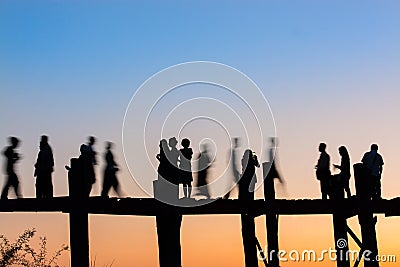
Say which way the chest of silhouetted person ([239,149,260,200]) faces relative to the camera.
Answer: to the viewer's right

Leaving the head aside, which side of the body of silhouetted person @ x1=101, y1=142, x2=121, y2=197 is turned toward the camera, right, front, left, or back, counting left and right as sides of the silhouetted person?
right

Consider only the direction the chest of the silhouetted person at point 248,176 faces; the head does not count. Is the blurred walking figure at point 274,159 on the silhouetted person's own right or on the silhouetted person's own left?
on the silhouetted person's own left

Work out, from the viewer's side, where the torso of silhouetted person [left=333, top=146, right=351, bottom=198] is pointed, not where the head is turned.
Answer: to the viewer's left
